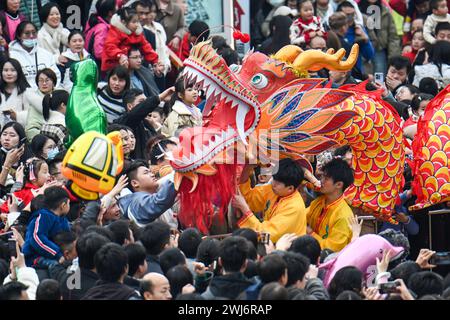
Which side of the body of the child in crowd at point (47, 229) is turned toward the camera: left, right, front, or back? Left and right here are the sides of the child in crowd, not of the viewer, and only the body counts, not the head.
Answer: right

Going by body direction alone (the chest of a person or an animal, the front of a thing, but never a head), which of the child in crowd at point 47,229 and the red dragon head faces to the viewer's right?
the child in crowd

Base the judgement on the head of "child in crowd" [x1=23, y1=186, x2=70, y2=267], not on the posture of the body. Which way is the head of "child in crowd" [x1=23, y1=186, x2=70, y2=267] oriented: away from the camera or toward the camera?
away from the camera

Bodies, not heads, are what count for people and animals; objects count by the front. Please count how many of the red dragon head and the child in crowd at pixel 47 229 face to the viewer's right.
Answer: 1

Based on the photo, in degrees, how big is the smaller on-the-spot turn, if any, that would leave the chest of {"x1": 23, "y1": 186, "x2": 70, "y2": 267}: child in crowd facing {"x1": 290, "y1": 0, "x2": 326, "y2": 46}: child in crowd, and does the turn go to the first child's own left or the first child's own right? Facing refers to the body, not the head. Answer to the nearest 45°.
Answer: approximately 45° to the first child's own left
